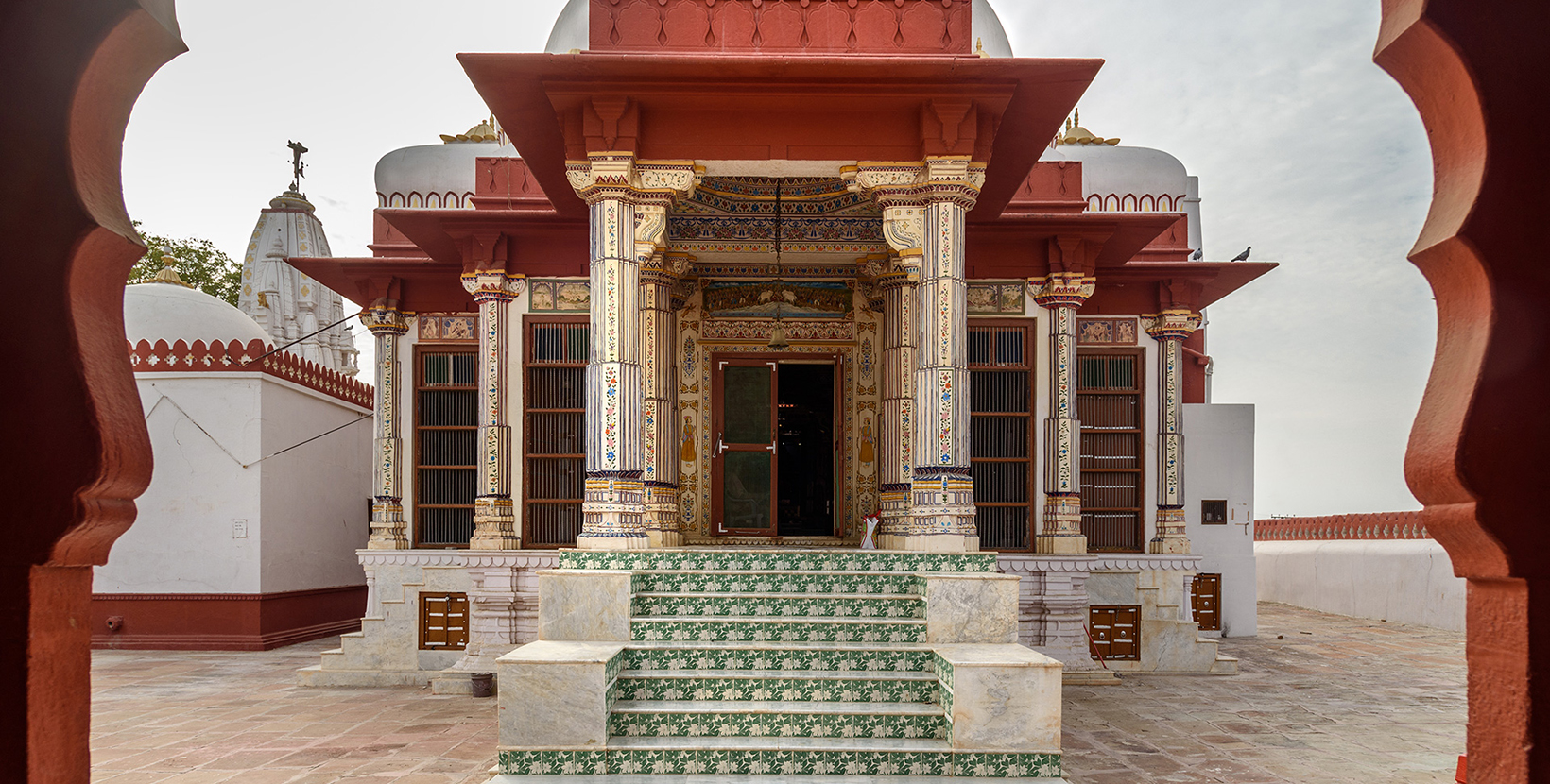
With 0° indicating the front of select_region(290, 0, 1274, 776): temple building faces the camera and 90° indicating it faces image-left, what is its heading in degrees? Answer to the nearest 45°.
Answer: approximately 0°

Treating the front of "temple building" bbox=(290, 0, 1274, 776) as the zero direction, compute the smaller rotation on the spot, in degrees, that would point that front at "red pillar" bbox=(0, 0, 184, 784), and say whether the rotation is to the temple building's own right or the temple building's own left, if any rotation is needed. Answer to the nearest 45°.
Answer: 0° — it already faces it

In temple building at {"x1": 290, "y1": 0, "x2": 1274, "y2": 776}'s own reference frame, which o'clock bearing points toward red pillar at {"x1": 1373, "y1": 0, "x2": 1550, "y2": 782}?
The red pillar is roughly at 12 o'clock from the temple building.

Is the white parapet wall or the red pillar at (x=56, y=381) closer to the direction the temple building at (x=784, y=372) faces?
the red pillar

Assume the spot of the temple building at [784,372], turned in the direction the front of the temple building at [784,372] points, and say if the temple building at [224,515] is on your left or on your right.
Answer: on your right
